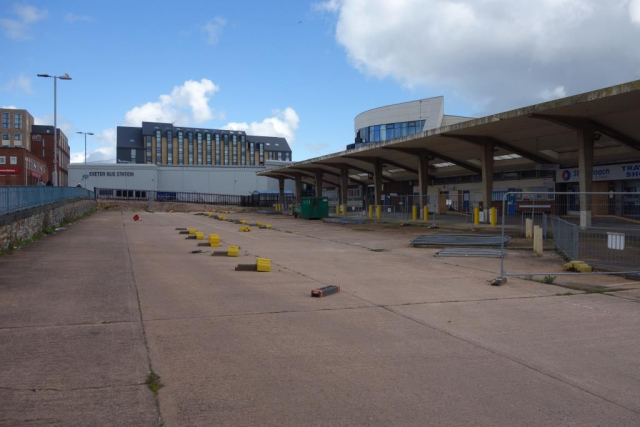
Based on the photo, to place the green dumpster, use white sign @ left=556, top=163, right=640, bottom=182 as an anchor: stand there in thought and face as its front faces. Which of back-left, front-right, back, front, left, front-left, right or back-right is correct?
front-right

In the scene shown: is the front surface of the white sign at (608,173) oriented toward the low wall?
yes

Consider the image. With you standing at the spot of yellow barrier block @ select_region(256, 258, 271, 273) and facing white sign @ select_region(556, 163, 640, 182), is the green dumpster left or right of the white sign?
left

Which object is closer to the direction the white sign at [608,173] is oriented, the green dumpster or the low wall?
the low wall

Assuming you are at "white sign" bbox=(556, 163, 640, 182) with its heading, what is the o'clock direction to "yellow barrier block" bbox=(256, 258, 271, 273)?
The yellow barrier block is roughly at 11 o'clock from the white sign.

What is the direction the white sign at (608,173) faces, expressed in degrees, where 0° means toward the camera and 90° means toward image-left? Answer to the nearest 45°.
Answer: approximately 45°

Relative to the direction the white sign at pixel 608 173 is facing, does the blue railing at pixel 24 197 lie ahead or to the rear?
ahead
